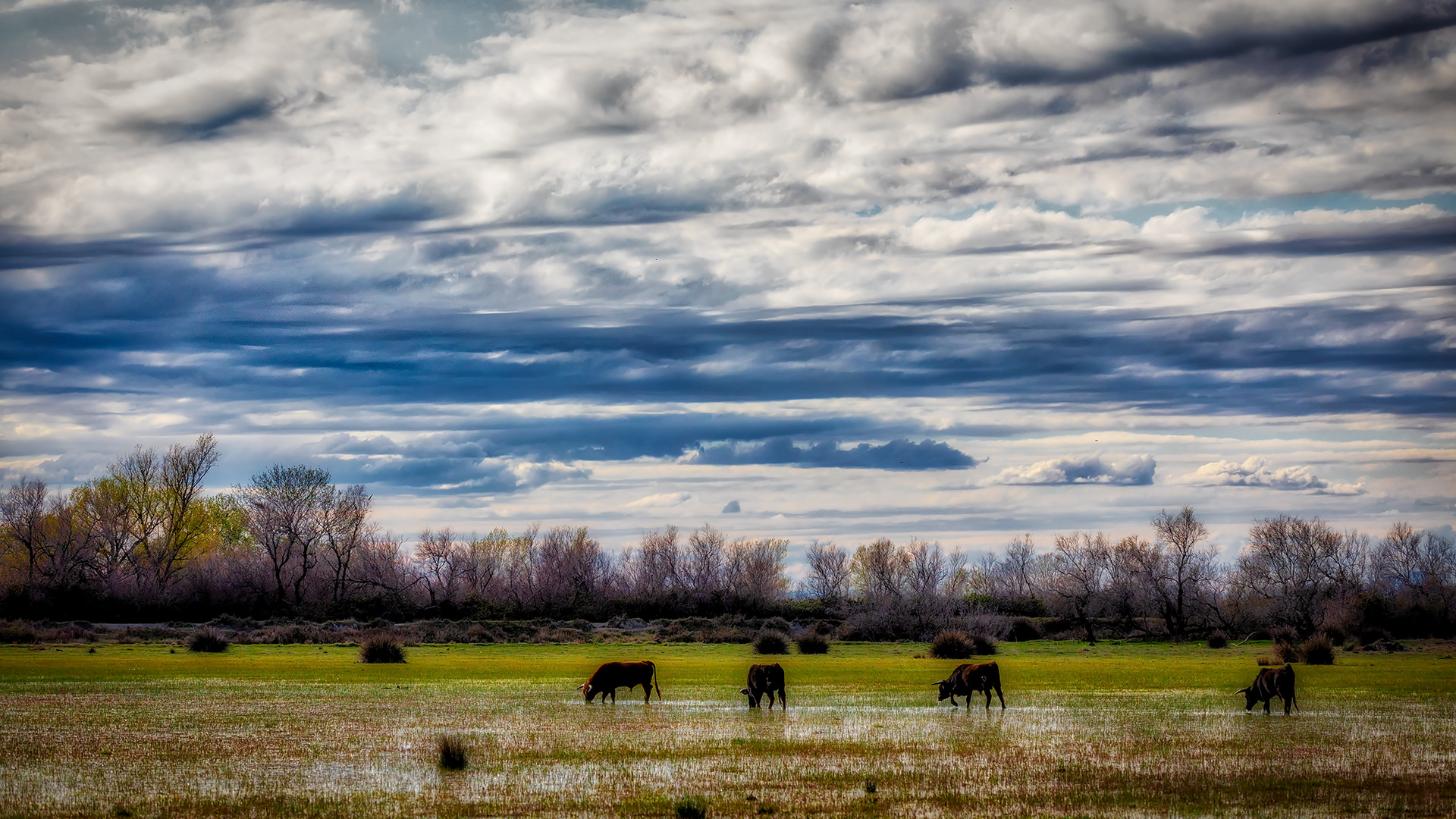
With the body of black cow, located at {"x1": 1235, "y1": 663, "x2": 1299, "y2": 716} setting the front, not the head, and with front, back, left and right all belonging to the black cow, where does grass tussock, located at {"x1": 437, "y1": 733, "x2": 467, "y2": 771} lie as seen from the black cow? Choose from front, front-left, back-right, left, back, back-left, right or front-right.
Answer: front-left

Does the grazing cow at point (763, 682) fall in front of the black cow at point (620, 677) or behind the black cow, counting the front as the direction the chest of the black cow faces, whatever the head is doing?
behind

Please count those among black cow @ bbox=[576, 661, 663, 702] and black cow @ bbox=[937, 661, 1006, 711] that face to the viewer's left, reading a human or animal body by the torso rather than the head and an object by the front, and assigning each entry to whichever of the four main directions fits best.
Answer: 2

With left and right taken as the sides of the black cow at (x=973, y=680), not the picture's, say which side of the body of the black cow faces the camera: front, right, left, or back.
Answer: left

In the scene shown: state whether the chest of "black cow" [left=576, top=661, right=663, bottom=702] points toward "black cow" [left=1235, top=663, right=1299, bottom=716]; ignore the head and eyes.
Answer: no

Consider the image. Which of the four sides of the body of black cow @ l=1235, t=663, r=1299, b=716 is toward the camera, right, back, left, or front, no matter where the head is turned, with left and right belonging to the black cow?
left

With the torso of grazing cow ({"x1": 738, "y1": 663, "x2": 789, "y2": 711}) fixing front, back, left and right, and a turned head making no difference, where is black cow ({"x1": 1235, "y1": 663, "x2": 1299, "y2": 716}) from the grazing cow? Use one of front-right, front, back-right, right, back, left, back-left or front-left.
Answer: back-right

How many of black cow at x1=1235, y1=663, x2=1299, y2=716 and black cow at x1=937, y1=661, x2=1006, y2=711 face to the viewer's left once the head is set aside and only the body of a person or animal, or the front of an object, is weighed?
2

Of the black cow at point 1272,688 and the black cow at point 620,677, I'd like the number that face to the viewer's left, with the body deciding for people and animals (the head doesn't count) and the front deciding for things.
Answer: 2

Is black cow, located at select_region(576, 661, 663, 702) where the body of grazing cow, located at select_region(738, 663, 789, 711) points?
no

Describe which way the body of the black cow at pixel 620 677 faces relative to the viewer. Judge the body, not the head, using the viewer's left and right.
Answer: facing to the left of the viewer

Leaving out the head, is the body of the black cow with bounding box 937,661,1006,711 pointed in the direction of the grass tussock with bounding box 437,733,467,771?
no

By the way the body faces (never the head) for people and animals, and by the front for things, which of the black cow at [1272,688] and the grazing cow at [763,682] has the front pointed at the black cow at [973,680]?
the black cow at [1272,688]

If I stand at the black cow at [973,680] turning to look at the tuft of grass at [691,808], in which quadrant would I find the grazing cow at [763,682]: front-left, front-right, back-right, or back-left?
front-right
